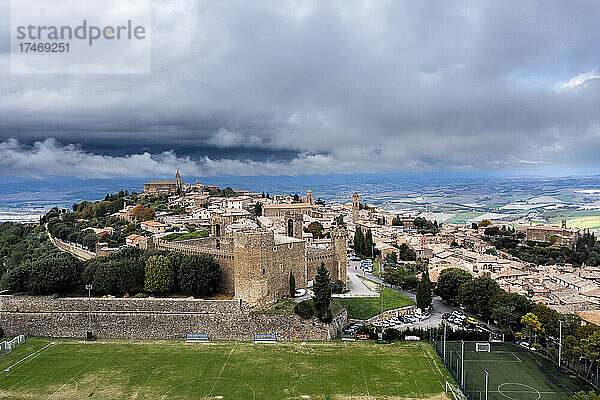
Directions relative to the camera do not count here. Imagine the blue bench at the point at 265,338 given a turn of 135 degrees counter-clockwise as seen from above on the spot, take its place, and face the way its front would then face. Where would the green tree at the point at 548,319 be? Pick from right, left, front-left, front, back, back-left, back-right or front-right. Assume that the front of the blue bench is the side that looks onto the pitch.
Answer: front-right

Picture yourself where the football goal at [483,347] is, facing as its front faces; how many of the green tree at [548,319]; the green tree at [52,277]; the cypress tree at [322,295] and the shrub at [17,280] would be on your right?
3

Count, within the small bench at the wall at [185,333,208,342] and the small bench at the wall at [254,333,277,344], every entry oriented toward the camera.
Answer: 2

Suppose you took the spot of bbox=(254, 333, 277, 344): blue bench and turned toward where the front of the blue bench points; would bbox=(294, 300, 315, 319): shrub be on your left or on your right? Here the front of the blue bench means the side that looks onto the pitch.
on your left

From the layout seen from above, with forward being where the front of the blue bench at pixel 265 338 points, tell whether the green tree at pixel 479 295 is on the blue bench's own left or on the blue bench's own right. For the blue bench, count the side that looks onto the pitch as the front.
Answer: on the blue bench's own left

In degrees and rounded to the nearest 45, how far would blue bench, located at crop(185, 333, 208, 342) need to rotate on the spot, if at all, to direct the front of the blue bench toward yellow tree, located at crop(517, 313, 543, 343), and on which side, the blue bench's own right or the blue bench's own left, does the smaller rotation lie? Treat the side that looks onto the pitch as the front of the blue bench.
approximately 90° to the blue bench's own left

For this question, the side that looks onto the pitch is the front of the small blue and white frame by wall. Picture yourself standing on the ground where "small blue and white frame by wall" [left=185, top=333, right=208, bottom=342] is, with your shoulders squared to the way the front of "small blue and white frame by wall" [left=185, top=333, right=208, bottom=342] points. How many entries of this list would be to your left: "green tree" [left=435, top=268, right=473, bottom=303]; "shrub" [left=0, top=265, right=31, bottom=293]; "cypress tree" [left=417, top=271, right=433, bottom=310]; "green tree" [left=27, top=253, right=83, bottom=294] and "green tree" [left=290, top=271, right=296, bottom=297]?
3

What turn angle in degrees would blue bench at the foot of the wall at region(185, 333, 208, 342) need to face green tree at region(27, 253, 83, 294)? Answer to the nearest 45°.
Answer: approximately 135° to its right
